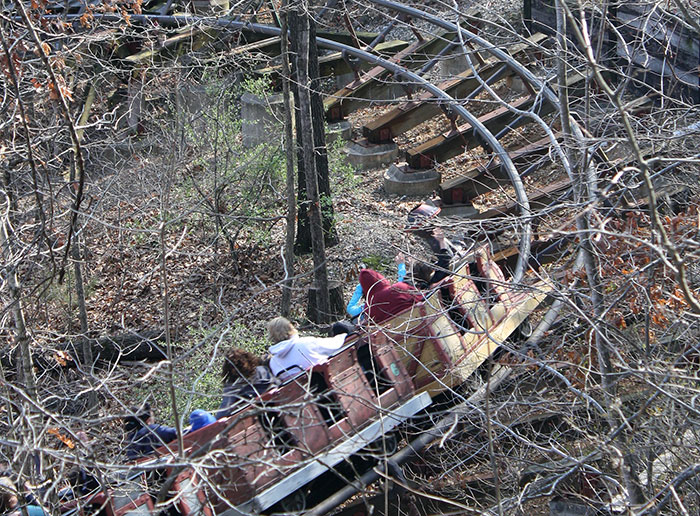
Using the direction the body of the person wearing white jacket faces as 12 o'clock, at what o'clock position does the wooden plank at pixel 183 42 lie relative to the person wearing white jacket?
The wooden plank is roughly at 10 o'clock from the person wearing white jacket.

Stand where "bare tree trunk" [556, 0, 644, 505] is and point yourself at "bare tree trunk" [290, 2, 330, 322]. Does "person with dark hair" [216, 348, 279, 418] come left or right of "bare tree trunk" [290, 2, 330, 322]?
left

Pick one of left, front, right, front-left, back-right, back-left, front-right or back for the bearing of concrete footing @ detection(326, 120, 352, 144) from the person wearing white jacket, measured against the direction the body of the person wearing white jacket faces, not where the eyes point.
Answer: front-left

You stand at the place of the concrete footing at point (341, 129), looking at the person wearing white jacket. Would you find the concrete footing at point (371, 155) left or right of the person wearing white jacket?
left

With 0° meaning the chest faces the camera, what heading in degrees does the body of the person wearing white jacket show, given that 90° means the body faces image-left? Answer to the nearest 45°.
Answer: approximately 225°

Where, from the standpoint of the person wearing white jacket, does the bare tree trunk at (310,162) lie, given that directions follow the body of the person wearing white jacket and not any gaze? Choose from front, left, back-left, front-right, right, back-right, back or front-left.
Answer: front-left

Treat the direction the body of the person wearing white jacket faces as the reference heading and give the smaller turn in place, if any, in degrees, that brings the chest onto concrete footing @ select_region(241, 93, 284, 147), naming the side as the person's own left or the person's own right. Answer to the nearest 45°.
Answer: approximately 45° to the person's own left

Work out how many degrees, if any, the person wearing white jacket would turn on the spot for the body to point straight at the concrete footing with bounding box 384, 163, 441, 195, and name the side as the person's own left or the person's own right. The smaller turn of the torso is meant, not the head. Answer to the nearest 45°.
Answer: approximately 45° to the person's own left

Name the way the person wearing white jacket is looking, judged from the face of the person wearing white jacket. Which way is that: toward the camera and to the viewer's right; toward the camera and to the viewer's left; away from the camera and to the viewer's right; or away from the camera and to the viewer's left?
away from the camera and to the viewer's right

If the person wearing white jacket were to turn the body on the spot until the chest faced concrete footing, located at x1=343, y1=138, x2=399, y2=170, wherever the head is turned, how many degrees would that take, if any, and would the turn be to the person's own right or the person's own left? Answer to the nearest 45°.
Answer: approximately 45° to the person's own left

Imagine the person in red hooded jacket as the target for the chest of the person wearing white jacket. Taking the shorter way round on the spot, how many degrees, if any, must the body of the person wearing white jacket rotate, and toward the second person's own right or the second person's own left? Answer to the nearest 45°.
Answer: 0° — they already face them

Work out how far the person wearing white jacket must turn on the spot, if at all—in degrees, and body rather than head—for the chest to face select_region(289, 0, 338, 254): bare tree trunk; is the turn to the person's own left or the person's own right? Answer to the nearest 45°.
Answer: approximately 45° to the person's own left
